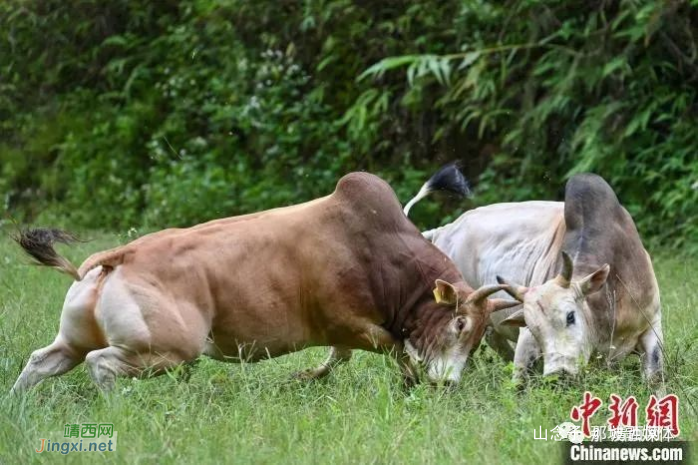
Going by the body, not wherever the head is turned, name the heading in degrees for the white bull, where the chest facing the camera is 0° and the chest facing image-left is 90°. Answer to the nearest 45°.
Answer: approximately 315°

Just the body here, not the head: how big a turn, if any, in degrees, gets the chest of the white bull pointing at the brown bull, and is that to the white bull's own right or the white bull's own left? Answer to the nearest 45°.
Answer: approximately 135° to the white bull's own right
